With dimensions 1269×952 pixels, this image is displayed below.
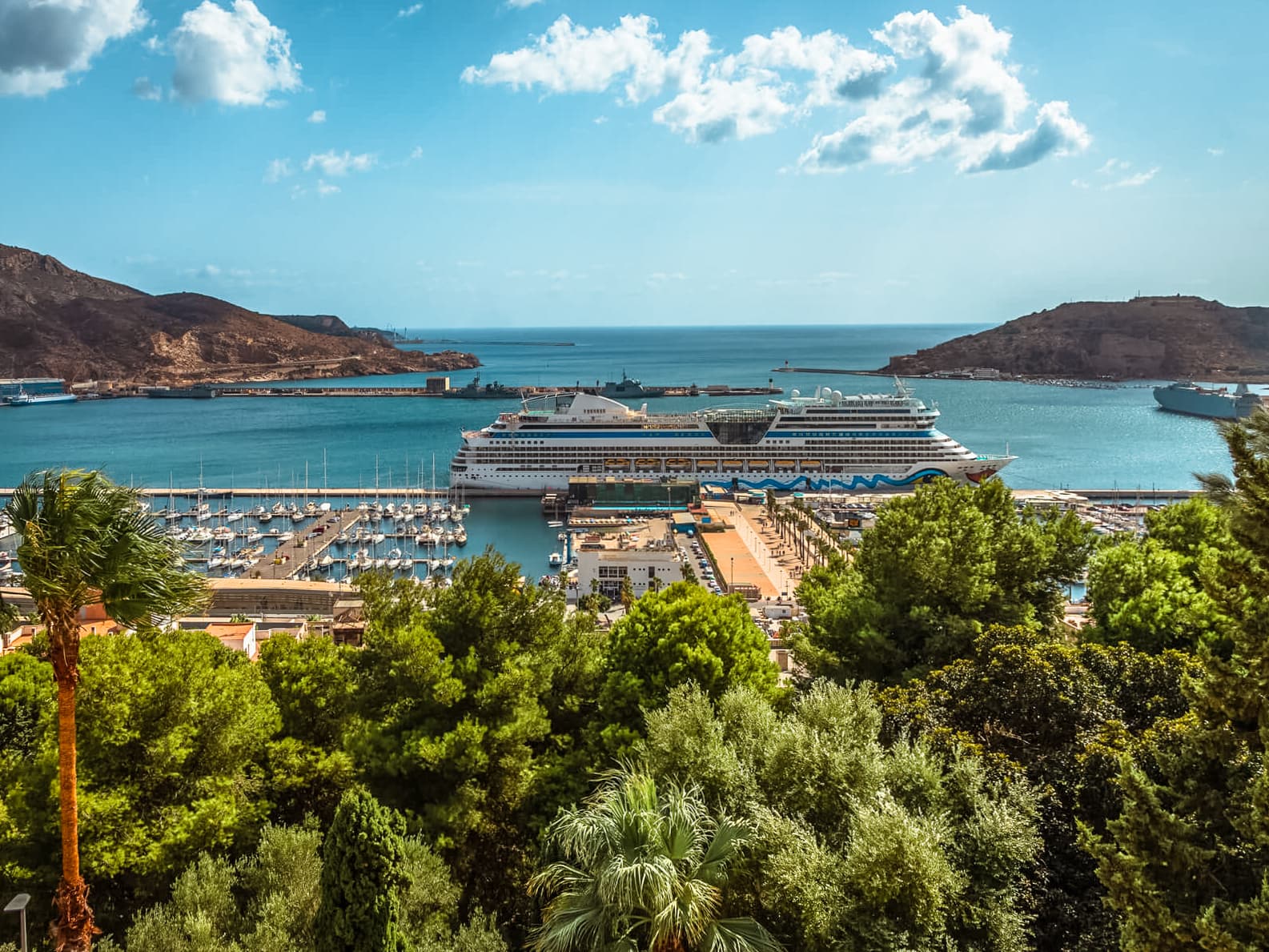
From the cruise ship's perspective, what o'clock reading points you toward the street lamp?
The street lamp is roughly at 3 o'clock from the cruise ship.

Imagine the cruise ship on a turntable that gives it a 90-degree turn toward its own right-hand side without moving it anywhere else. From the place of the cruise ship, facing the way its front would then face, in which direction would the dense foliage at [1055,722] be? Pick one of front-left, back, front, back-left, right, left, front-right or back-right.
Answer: front

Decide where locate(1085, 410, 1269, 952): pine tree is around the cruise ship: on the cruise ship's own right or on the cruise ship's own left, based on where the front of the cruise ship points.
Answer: on the cruise ship's own right

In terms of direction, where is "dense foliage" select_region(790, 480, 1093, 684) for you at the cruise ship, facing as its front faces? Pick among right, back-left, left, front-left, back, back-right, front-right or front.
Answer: right

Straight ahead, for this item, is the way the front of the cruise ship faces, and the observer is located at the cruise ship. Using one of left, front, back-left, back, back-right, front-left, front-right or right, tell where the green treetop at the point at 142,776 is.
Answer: right

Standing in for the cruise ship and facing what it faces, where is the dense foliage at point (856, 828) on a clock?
The dense foliage is roughly at 3 o'clock from the cruise ship.

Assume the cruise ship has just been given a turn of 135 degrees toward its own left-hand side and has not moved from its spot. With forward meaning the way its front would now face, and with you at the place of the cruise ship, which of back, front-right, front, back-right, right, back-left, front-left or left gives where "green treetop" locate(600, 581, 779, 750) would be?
back-left

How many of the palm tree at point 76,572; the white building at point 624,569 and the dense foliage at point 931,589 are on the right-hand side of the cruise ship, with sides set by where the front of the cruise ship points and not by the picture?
3

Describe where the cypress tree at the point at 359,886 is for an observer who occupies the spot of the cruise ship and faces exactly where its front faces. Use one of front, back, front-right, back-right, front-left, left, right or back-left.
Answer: right

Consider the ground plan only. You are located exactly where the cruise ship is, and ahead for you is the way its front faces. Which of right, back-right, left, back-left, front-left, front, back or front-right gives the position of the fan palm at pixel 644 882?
right

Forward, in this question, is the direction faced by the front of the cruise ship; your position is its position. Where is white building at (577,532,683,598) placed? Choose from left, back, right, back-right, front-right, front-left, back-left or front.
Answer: right

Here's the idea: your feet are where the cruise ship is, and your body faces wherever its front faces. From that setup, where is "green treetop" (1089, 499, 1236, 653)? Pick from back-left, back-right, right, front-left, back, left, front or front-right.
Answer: right

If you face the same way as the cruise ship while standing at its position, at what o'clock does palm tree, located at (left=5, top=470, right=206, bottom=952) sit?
The palm tree is roughly at 3 o'clock from the cruise ship.

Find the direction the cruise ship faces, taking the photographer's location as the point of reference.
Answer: facing to the right of the viewer
